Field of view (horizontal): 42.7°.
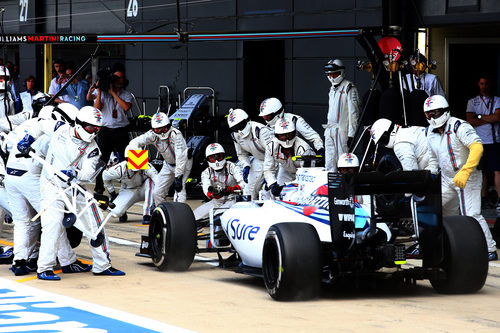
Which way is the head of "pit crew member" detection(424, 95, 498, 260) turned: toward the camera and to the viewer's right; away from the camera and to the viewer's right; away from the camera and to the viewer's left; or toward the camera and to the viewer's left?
toward the camera and to the viewer's left

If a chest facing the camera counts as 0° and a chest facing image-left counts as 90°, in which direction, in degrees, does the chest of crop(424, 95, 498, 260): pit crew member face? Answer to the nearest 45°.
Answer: approximately 45°

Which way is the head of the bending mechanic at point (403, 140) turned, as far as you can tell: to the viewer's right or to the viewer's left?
to the viewer's left

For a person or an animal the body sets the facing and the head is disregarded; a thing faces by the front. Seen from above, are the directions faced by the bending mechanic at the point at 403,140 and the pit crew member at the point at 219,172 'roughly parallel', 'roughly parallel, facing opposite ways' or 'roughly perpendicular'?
roughly perpendicular

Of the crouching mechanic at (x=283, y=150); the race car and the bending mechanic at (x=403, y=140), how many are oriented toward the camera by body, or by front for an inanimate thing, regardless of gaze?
1

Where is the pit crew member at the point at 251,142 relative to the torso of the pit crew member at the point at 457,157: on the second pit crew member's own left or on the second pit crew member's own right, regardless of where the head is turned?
on the second pit crew member's own right

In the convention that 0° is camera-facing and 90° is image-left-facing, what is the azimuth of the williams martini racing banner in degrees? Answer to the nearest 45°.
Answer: approximately 0°

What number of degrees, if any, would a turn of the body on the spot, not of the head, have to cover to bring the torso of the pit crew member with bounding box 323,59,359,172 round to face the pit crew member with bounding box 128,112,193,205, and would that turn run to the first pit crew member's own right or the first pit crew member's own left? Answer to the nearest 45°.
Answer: approximately 45° to the first pit crew member's own right

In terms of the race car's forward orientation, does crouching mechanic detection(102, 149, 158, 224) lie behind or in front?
in front

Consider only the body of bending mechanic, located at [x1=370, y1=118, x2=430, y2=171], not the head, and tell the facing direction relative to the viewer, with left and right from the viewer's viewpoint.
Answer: facing to the left of the viewer

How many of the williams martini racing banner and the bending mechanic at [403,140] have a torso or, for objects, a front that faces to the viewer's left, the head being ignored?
1
